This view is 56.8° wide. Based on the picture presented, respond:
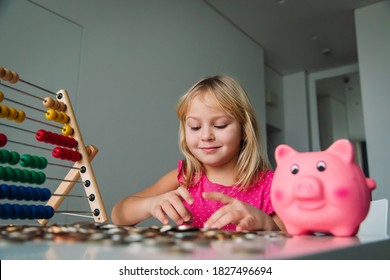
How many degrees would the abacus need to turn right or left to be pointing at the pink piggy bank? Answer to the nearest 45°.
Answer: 0° — it already faces it

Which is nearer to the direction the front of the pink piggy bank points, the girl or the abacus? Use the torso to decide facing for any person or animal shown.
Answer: the abacus

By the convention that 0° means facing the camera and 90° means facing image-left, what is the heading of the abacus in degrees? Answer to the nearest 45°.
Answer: approximately 315°

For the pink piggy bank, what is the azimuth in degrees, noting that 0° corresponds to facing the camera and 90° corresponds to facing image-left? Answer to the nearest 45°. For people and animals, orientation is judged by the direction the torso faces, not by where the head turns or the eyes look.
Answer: approximately 45°

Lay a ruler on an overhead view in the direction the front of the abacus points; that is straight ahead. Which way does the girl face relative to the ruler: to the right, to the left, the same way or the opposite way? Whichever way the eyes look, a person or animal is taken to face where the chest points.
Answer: to the right

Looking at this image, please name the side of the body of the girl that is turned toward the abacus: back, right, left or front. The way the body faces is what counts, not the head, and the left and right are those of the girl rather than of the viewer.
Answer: right

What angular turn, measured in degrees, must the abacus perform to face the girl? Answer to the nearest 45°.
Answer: approximately 45° to its left

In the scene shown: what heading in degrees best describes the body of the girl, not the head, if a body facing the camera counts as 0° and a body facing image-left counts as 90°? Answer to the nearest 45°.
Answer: approximately 0°

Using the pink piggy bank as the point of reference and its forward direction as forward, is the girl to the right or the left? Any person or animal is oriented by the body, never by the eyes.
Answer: on its right

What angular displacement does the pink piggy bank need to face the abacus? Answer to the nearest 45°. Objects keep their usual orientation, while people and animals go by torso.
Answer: approximately 90° to its right
